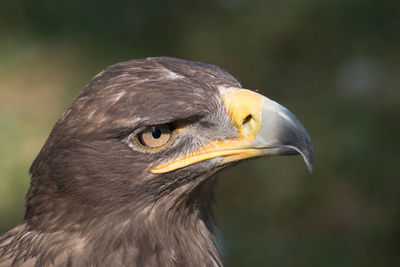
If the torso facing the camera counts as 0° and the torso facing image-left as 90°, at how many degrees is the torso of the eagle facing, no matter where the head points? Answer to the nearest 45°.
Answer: approximately 270°
